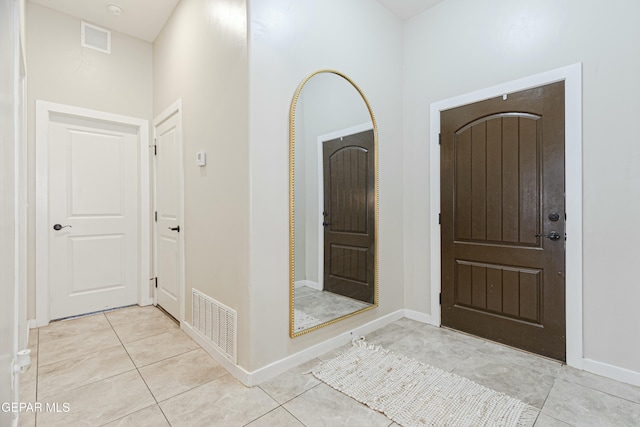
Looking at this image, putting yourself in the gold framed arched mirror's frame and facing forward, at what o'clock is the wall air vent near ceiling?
The wall air vent near ceiling is roughly at 5 o'clock from the gold framed arched mirror.

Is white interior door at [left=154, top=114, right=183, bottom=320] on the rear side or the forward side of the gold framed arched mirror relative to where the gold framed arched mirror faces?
on the rear side

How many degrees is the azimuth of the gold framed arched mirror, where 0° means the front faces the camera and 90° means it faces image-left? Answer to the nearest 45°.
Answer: approximately 315°

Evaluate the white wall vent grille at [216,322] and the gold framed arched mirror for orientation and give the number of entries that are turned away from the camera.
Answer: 0

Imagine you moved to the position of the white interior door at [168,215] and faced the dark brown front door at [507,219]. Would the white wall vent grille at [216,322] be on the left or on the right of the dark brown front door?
right
